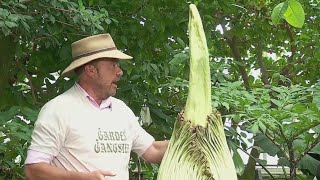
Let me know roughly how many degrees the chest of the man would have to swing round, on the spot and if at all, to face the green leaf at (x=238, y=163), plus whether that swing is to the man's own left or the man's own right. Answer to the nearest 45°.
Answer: approximately 90° to the man's own left

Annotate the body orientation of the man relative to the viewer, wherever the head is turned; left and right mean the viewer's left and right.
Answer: facing the viewer and to the right of the viewer

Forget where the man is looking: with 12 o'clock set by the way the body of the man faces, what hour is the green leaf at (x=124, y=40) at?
The green leaf is roughly at 8 o'clock from the man.

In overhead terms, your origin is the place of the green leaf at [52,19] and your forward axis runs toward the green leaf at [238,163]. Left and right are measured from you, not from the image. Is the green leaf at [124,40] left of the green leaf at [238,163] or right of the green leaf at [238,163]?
left

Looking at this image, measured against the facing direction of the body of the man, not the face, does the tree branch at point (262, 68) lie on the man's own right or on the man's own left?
on the man's own left

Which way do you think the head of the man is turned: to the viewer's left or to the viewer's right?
to the viewer's right

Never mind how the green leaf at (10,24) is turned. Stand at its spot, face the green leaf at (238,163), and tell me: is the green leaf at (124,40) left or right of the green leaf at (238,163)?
left
